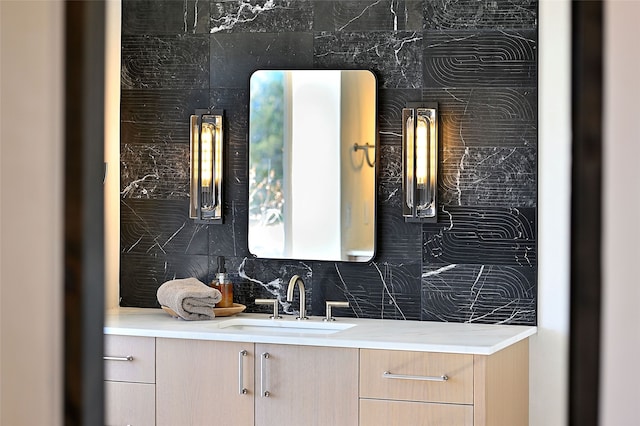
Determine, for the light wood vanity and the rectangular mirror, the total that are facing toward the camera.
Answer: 2

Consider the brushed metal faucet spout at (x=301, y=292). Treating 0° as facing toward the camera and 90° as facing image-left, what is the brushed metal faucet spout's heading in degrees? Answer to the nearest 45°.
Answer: approximately 45°

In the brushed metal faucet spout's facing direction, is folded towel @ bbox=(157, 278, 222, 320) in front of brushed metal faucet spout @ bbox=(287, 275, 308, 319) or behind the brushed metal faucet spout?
in front

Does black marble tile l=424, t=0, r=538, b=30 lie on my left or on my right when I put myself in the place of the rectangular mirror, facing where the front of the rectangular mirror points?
on my left

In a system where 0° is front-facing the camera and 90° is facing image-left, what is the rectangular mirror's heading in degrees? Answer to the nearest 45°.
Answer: approximately 0°

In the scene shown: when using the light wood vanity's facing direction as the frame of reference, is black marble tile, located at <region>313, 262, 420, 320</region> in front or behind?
behind

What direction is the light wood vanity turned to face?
toward the camera
